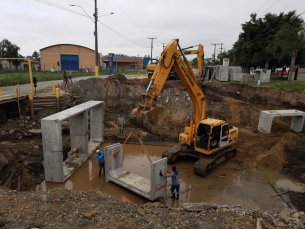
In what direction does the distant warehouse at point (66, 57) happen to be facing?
toward the camera

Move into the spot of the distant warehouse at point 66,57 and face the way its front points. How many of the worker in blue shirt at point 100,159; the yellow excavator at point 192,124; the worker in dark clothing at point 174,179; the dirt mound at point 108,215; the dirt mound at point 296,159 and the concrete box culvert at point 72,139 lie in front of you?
6

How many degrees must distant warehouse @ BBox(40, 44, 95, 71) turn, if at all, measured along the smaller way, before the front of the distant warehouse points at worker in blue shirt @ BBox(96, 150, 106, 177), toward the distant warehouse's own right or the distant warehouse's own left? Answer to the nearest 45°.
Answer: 0° — it already faces them

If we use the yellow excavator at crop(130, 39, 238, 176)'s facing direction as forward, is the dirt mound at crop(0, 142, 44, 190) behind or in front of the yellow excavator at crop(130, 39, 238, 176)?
in front

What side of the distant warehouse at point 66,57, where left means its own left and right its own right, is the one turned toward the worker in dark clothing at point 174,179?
front

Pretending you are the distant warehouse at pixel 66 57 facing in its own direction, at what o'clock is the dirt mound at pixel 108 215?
The dirt mound is roughly at 12 o'clock from the distant warehouse.

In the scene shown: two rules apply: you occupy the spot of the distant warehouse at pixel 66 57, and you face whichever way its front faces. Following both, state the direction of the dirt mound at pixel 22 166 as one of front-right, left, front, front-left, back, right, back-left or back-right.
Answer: front

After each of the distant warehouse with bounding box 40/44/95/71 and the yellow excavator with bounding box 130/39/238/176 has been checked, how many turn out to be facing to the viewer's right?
0

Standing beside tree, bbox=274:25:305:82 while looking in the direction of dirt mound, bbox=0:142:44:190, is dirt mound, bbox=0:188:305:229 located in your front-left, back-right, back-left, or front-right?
front-left

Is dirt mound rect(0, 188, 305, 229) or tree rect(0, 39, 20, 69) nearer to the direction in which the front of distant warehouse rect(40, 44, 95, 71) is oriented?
the dirt mound

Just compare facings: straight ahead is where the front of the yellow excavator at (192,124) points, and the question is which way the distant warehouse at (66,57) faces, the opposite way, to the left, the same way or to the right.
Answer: to the left

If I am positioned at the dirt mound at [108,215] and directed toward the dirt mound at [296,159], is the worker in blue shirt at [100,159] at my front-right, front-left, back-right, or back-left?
front-left

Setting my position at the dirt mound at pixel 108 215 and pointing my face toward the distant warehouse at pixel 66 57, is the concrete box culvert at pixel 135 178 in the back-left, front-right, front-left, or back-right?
front-right

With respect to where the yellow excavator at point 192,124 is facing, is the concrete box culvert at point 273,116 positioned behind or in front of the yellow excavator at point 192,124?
behind

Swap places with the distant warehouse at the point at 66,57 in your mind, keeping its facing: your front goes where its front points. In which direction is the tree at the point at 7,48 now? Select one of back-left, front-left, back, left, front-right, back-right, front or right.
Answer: right

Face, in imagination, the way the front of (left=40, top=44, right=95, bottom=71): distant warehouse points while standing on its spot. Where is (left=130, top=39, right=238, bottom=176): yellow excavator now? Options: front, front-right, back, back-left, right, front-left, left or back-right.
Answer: front
